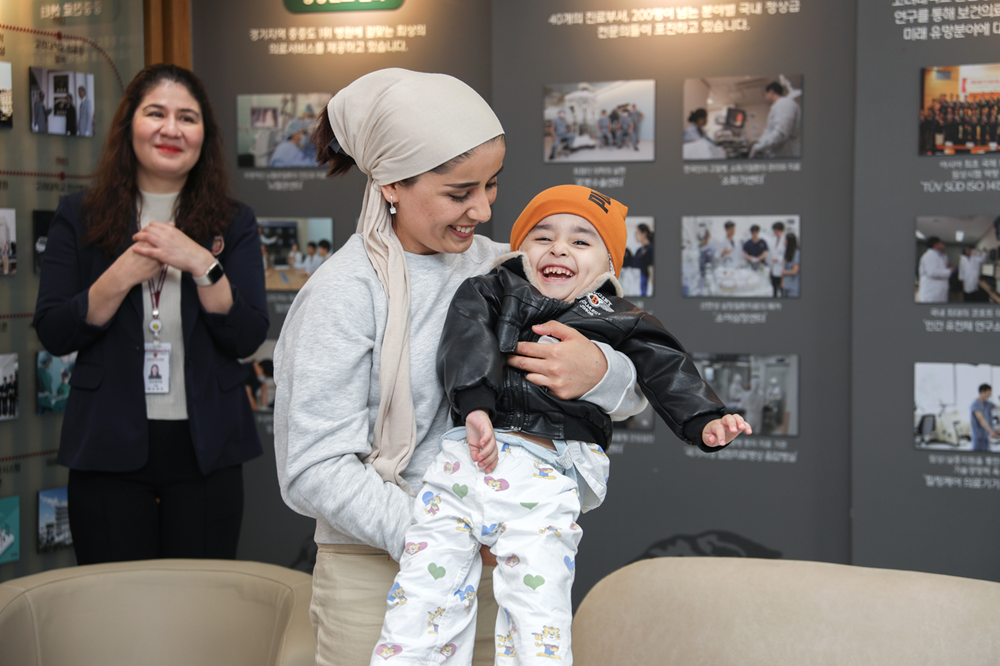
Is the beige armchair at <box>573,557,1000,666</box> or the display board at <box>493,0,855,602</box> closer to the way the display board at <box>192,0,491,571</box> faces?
the beige armchair

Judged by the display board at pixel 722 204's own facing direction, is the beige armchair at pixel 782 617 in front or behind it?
in front

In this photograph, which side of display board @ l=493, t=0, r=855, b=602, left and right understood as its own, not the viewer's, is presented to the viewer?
front

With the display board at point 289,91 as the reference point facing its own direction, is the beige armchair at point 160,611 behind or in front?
in front

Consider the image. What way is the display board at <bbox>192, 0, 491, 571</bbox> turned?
toward the camera

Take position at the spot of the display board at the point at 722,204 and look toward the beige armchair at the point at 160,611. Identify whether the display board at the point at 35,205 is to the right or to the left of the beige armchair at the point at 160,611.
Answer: right

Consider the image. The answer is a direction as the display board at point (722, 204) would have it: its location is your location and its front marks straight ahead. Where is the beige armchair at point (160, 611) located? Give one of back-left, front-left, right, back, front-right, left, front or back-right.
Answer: front-right

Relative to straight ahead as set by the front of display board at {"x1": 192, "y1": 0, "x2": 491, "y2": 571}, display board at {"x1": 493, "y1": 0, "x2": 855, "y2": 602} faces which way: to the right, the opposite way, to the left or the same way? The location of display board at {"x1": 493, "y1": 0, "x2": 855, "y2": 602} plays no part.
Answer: the same way

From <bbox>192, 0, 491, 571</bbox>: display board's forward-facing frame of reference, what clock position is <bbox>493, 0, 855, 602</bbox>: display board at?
<bbox>493, 0, 855, 602</bbox>: display board is roughly at 10 o'clock from <bbox>192, 0, 491, 571</bbox>: display board.

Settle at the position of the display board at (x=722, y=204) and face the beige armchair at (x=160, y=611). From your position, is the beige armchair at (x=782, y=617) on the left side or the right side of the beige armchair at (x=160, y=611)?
left

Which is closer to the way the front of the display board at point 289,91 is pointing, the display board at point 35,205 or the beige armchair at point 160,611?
the beige armchair
